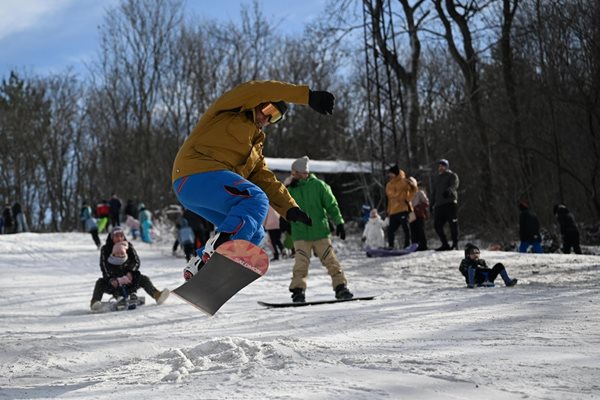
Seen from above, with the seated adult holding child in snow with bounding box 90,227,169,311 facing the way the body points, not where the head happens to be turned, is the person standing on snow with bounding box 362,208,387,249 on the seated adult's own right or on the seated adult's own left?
on the seated adult's own left

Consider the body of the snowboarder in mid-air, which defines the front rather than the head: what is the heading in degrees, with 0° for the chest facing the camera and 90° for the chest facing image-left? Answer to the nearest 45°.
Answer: approximately 315°

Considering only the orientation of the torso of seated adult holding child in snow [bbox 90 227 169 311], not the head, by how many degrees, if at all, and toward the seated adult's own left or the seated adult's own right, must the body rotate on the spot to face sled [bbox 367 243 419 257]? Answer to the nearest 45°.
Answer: approximately 135° to the seated adult's own left

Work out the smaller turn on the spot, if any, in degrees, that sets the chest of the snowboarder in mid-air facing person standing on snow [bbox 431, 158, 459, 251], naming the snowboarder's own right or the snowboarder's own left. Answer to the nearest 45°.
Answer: approximately 90° to the snowboarder's own left
